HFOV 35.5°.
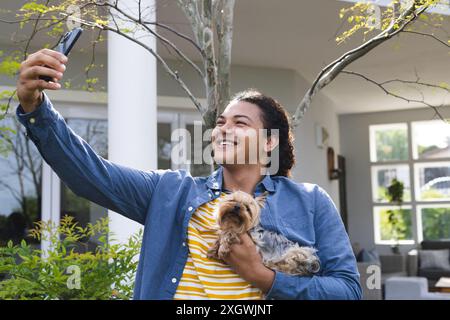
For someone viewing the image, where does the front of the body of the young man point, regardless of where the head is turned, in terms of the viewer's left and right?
facing the viewer and to the left of the viewer

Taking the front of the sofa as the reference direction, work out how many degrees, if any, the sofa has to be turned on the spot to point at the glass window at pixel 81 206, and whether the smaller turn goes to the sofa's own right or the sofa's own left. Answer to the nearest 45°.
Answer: approximately 45° to the sofa's own right

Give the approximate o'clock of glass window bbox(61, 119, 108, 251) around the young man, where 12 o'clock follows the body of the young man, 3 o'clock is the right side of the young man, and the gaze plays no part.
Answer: The glass window is roughly at 4 o'clock from the young man.

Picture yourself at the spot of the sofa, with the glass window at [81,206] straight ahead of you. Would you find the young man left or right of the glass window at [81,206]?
left

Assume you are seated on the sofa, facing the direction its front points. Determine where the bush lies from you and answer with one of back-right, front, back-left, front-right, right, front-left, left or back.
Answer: front

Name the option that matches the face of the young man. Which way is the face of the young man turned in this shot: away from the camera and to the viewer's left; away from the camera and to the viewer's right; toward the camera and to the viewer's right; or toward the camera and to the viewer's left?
toward the camera and to the viewer's left

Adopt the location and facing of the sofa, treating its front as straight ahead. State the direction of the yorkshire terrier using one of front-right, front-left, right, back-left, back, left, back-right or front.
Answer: front

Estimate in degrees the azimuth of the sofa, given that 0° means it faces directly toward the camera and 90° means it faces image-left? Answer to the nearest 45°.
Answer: approximately 0°

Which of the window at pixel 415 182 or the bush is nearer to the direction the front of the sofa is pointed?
the bush

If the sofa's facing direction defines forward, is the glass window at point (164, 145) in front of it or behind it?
in front

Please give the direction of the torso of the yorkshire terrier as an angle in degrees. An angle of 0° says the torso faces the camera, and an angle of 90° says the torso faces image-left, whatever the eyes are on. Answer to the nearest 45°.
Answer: approximately 90°
